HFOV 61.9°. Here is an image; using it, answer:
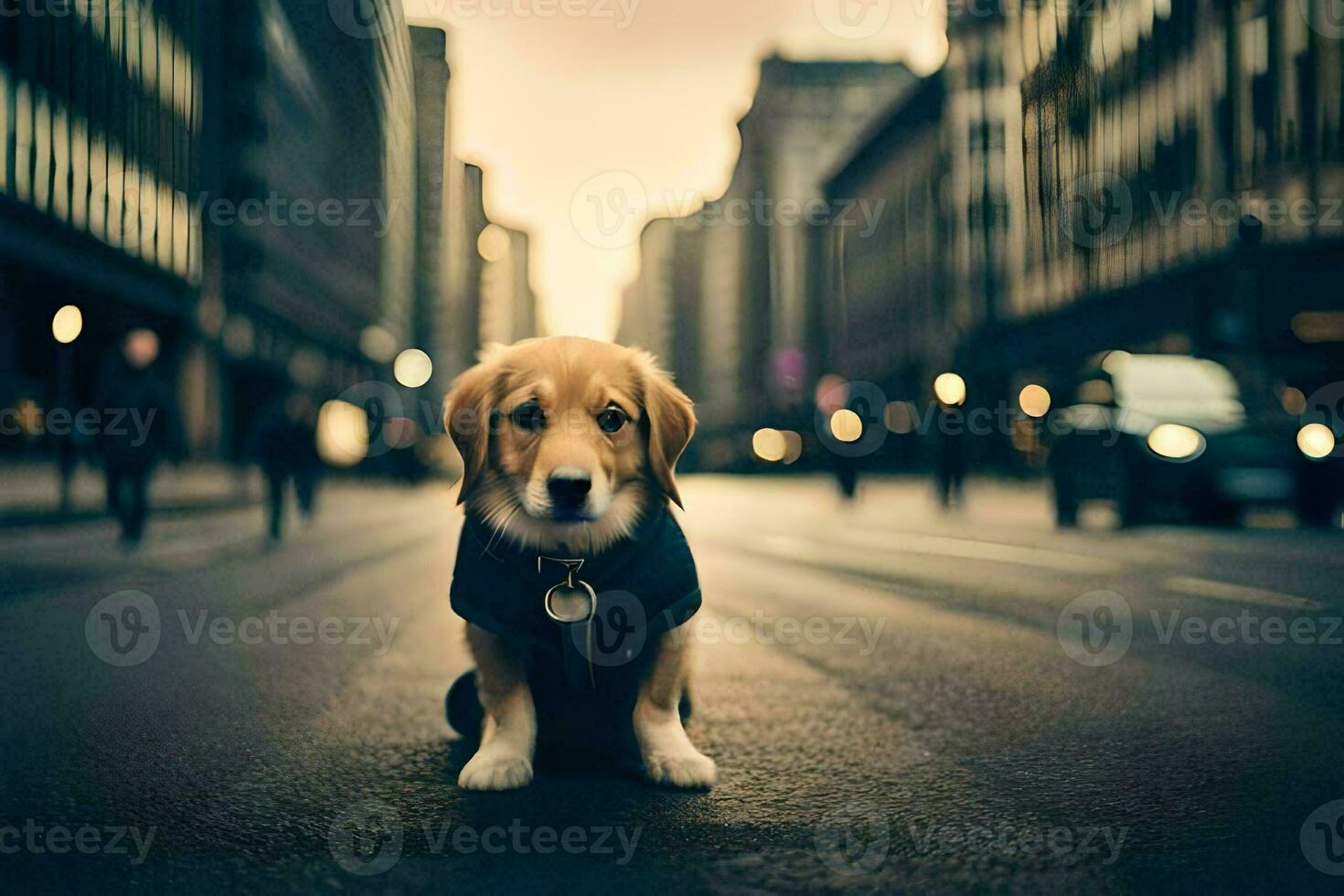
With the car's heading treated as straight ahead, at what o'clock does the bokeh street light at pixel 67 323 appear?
The bokeh street light is roughly at 4 o'clock from the car.

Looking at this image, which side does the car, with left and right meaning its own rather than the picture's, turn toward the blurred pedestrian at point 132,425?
right

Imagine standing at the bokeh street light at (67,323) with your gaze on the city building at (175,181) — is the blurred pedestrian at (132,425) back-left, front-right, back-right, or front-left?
back-right

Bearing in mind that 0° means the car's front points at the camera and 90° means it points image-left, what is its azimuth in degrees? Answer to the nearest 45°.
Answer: approximately 315°

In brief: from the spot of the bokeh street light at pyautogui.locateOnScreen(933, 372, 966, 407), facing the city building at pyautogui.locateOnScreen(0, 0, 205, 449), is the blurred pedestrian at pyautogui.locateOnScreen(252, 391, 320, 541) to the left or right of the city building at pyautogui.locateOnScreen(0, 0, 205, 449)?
left
